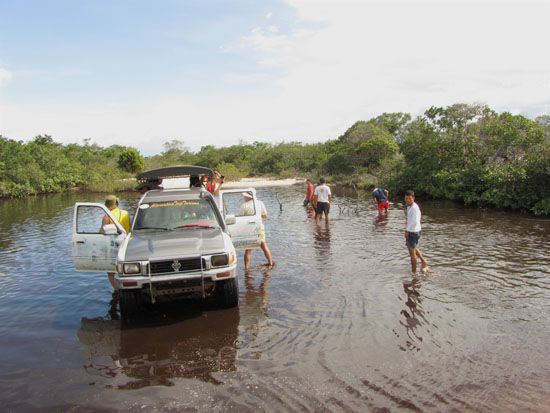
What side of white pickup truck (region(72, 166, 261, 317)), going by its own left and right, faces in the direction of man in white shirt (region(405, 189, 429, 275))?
left

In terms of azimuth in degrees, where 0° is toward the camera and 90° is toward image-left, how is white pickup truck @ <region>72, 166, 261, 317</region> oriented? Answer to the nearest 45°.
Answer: approximately 0°
